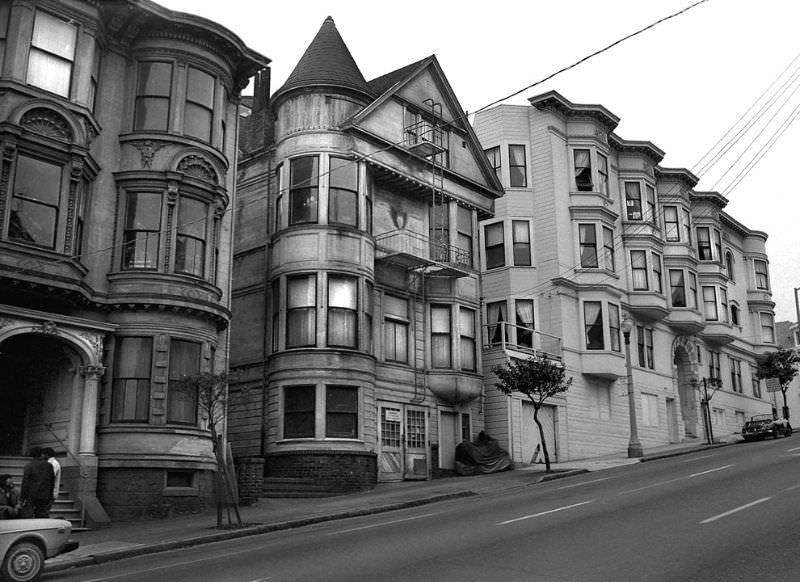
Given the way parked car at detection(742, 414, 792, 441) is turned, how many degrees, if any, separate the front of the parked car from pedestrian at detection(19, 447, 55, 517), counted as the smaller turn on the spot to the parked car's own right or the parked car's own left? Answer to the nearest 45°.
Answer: approximately 45° to the parked car's own left

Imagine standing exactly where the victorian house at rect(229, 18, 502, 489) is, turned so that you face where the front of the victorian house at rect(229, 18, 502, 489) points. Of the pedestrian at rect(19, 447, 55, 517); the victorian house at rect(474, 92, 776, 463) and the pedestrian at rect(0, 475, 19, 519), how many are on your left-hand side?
1

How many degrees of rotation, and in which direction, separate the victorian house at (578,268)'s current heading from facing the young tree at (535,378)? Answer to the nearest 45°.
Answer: approximately 45° to its right

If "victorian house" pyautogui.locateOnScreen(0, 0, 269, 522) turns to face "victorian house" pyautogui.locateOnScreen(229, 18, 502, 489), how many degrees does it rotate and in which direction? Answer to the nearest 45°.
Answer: approximately 90° to its left

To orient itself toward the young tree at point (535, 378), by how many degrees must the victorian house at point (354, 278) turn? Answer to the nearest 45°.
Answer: approximately 45° to its left

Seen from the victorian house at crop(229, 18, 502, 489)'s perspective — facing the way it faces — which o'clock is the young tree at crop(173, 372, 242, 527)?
The young tree is roughly at 2 o'clock from the victorian house.

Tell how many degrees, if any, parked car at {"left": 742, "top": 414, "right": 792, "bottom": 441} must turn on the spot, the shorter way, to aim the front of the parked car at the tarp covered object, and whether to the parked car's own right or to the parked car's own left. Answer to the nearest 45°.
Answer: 0° — it already faces it

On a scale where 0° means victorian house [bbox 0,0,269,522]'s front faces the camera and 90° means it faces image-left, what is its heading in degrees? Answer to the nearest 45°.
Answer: approximately 315°

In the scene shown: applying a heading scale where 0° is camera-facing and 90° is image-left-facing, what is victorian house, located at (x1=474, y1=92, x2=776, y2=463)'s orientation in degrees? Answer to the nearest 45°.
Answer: approximately 315°

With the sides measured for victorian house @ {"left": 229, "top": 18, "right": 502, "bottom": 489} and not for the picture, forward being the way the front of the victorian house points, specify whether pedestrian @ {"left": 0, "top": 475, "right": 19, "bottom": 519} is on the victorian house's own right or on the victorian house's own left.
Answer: on the victorian house's own right

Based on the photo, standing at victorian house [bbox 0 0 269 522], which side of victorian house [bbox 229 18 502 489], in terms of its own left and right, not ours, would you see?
right

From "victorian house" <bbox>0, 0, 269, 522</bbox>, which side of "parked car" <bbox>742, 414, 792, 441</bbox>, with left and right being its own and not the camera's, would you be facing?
front

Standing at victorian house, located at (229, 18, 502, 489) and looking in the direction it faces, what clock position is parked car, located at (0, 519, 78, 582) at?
The parked car is roughly at 2 o'clock from the victorian house.

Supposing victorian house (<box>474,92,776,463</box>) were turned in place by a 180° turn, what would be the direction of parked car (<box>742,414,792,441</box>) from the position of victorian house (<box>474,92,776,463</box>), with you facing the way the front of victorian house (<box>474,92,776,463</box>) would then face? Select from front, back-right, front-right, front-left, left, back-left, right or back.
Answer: right
